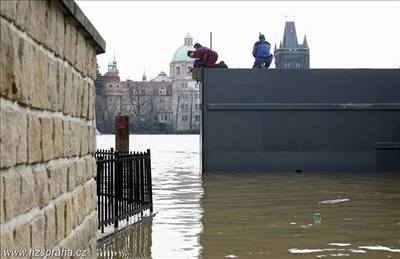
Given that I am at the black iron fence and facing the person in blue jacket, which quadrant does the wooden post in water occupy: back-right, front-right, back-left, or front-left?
front-left

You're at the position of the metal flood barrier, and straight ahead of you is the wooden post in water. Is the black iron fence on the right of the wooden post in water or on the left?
left

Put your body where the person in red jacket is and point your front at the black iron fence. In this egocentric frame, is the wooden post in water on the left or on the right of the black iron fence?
right

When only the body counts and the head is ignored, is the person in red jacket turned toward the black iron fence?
no

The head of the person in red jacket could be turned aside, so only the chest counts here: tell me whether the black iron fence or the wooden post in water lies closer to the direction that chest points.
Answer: the wooden post in water

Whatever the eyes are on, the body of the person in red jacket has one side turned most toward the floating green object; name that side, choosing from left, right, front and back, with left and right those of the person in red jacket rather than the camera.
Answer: left

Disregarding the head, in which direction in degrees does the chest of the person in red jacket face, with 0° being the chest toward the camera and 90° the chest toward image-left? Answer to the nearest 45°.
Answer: approximately 90°

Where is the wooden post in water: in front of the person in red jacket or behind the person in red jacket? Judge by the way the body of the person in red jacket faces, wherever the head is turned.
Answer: in front

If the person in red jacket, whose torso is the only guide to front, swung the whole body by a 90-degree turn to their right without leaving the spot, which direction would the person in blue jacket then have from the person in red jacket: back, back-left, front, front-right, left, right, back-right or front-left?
right

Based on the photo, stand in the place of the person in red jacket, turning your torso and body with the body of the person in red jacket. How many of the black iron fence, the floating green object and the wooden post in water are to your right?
0
